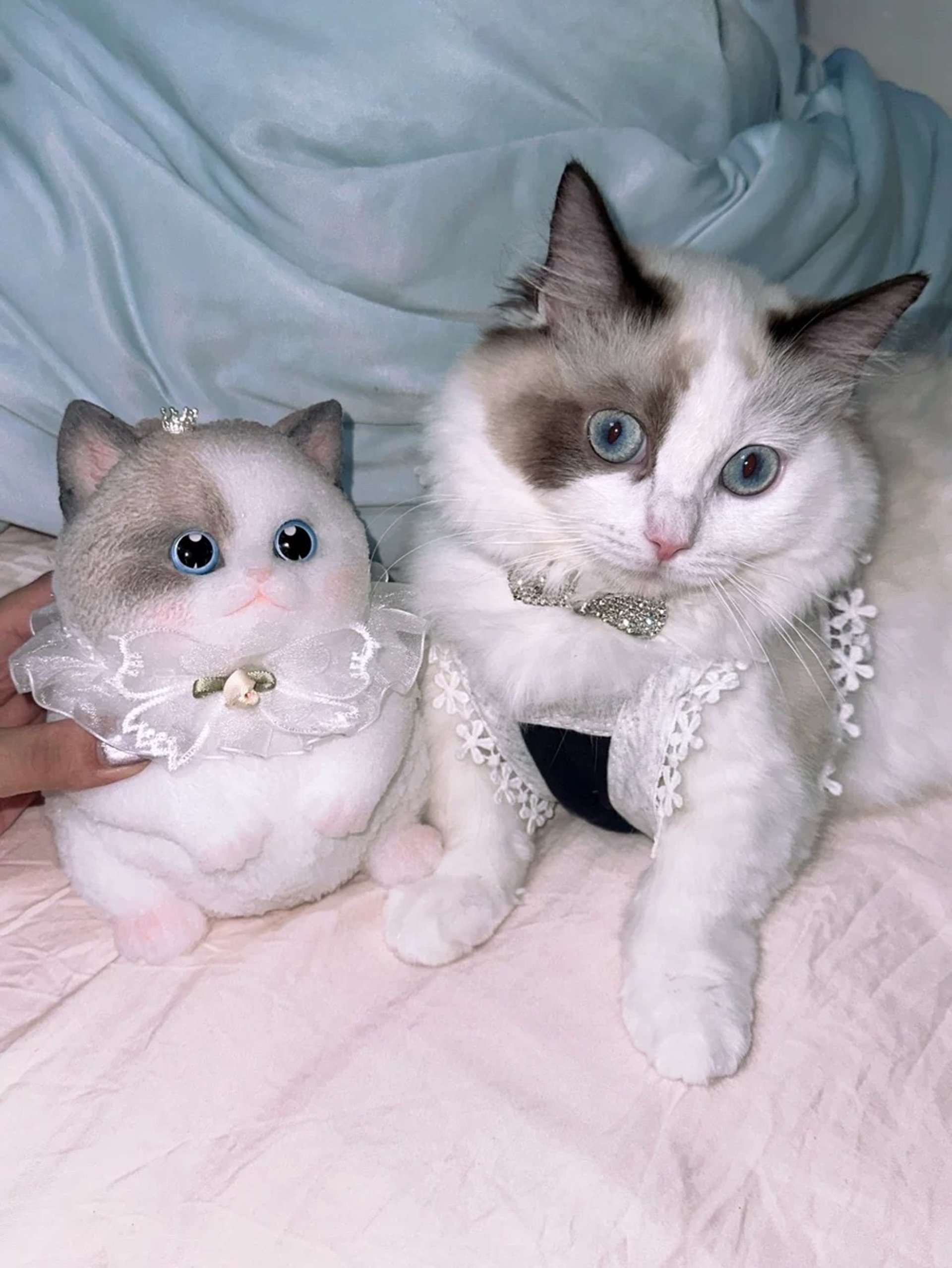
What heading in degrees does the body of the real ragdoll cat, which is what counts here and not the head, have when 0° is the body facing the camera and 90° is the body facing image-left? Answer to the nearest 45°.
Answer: approximately 45°
